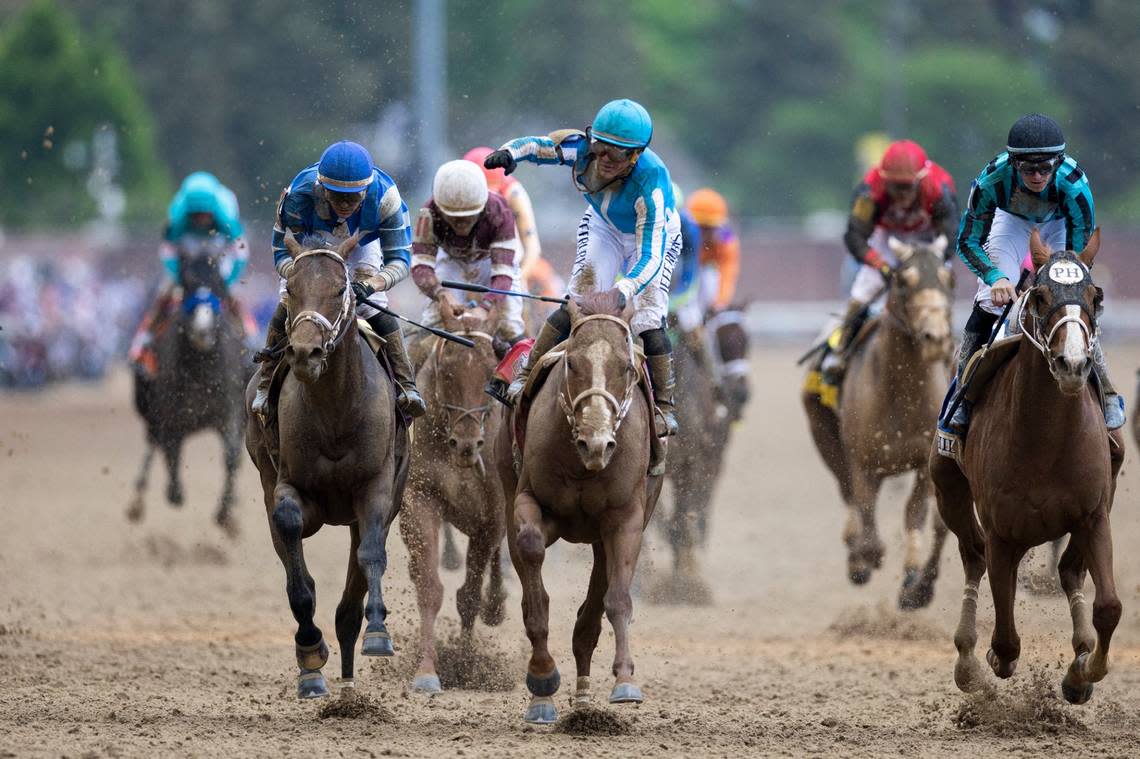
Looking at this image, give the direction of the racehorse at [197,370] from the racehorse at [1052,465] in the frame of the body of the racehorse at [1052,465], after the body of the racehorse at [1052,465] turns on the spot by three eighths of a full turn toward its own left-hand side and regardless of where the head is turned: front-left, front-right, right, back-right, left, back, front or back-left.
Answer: left

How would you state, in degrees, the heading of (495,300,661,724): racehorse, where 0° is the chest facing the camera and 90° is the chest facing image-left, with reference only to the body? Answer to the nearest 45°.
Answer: approximately 0°

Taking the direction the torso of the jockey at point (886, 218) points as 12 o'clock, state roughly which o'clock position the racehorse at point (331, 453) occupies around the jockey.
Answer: The racehorse is roughly at 1 o'clock from the jockey.

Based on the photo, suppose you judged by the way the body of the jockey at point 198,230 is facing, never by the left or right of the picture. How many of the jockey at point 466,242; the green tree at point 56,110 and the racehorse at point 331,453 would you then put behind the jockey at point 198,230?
1

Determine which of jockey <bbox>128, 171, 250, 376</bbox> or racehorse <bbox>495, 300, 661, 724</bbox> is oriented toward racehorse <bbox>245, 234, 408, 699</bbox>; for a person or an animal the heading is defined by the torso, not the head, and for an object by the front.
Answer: the jockey

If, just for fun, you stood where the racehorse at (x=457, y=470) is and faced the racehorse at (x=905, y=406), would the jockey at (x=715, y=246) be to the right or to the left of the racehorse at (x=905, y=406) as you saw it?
left
